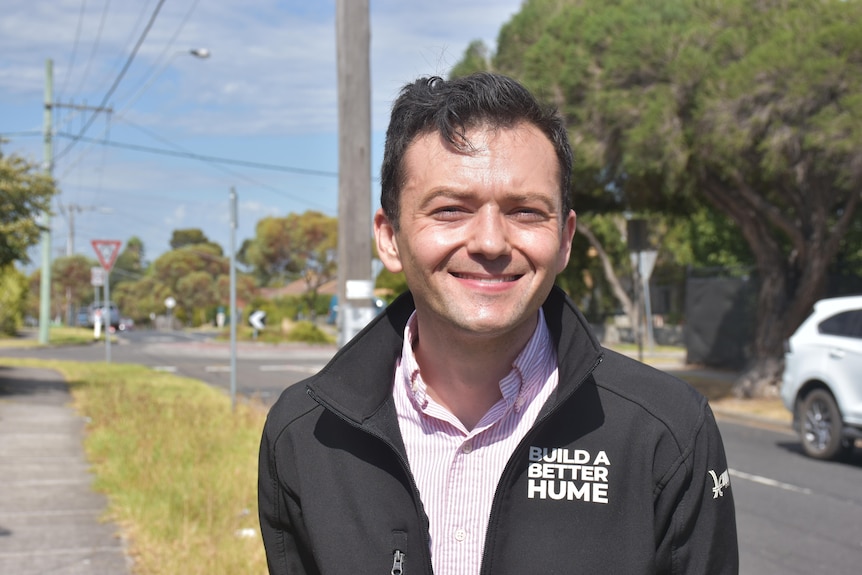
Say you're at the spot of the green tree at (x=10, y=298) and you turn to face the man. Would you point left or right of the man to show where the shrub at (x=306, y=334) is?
left

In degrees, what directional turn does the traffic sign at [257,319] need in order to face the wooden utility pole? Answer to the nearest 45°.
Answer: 0° — it already faces it

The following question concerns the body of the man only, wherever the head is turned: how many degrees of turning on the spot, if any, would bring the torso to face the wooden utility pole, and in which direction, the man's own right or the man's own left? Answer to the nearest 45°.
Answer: approximately 180°

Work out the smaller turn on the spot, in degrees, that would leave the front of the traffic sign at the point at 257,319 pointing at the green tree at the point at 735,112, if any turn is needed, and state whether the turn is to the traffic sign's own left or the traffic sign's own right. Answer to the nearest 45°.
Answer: approximately 45° to the traffic sign's own left

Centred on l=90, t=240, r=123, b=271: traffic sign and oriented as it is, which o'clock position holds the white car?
The white car is roughly at 11 o'clock from the traffic sign.

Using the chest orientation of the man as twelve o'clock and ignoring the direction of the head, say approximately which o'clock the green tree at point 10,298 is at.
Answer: The green tree is roughly at 5 o'clock from the man.

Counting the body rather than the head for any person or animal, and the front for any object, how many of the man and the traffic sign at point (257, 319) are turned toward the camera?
2

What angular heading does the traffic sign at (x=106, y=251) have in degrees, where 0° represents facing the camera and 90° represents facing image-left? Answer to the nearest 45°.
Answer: approximately 0°
